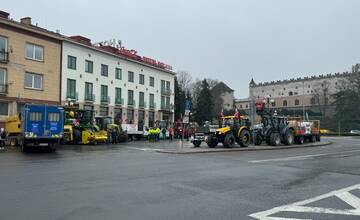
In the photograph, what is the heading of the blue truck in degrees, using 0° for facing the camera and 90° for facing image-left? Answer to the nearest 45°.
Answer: approximately 180°

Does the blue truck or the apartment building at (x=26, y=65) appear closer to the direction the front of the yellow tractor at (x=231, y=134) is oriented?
the blue truck

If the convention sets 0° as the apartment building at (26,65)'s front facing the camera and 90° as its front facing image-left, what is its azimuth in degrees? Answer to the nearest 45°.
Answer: approximately 315°

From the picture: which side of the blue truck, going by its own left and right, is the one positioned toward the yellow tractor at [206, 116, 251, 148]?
right

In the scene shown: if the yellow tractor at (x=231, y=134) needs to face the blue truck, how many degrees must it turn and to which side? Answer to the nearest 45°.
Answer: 0° — it already faces it

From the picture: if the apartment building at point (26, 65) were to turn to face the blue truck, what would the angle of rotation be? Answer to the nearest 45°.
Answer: approximately 45° to its right

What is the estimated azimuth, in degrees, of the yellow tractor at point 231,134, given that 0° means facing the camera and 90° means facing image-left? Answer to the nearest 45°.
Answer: approximately 45°
